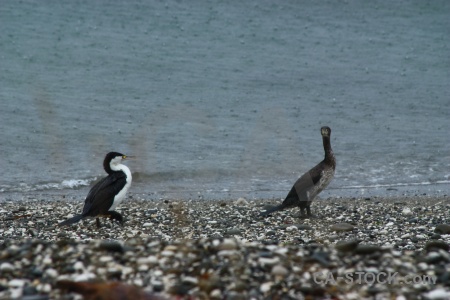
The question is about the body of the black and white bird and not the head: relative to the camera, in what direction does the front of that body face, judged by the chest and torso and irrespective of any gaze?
to the viewer's right

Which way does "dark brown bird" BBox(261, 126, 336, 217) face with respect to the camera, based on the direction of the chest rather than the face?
to the viewer's right

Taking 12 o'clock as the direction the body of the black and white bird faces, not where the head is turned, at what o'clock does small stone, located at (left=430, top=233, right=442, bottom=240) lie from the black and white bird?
The small stone is roughly at 1 o'clock from the black and white bird.

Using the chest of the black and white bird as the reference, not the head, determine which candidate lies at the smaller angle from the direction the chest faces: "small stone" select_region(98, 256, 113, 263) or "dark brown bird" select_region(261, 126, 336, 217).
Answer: the dark brown bird

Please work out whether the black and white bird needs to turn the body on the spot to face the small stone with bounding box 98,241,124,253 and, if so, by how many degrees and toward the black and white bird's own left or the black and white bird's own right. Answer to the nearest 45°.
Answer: approximately 90° to the black and white bird's own right

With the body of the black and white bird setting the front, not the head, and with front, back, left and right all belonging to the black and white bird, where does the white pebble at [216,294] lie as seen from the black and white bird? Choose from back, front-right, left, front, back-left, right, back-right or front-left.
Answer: right

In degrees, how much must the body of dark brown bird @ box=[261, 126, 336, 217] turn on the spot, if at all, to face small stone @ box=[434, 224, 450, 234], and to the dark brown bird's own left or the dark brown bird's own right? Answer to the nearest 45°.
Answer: approximately 45° to the dark brown bird's own right

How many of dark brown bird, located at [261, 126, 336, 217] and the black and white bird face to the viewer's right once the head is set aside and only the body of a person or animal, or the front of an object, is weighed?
2

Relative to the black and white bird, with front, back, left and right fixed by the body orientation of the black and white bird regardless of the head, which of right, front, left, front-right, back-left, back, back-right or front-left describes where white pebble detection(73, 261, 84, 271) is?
right

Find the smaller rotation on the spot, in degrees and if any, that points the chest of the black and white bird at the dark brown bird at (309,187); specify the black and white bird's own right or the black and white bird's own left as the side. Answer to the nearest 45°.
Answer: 0° — it already faces it

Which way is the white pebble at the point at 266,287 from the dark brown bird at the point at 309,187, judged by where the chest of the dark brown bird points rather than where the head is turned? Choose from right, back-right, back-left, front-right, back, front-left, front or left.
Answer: right
